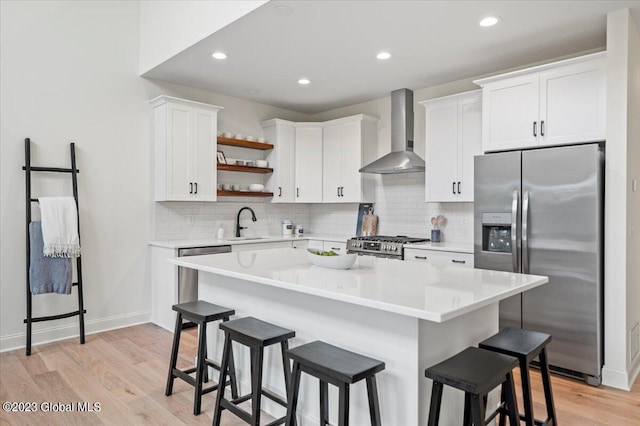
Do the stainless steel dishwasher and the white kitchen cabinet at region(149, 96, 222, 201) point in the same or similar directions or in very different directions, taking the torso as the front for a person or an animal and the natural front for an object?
same or similar directions

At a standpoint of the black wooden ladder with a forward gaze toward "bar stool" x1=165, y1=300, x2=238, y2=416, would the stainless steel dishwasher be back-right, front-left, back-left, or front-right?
front-left

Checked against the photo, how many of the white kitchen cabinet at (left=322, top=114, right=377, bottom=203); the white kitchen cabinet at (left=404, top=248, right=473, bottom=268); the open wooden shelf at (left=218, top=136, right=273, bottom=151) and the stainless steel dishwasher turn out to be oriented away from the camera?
0

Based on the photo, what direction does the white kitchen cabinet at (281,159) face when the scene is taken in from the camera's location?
facing the viewer and to the right of the viewer

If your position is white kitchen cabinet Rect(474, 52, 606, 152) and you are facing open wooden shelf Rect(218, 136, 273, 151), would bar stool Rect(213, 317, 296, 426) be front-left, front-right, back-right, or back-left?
front-left

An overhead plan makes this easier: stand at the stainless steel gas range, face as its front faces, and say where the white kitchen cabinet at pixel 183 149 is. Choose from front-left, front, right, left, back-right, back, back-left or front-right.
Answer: front-right

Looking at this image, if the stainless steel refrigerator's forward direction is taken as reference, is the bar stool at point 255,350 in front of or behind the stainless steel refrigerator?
in front

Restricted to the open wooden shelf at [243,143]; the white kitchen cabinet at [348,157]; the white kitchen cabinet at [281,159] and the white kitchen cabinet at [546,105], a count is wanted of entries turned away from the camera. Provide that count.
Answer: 0

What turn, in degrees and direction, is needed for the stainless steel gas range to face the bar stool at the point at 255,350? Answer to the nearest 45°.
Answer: approximately 45° to its left

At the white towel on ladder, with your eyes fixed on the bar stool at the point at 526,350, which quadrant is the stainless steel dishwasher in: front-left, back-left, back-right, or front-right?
front-left

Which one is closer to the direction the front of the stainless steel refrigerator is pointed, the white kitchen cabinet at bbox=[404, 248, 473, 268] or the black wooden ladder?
the black wooden ladder

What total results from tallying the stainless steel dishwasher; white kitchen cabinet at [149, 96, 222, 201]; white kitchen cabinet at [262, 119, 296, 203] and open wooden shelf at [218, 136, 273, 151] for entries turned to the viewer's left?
0

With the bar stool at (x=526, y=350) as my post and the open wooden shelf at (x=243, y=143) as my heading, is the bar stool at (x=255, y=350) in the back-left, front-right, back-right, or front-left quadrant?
front-left

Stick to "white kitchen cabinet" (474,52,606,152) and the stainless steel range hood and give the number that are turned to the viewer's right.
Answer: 0
